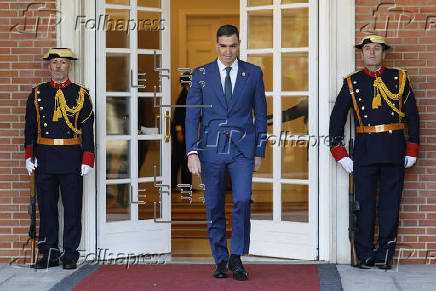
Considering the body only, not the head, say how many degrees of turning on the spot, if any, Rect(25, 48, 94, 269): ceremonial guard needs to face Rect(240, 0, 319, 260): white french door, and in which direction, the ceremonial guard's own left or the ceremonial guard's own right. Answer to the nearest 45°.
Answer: approximately 90° to the ceremonial guard's own left

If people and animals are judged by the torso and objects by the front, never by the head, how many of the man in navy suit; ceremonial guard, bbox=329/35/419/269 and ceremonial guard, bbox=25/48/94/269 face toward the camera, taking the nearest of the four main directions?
3

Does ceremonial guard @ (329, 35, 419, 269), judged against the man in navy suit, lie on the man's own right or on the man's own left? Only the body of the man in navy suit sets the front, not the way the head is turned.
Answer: on the man's own left

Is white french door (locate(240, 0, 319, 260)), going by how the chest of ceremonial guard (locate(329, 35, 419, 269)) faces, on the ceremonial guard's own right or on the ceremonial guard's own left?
on the ceremonial guard's own right

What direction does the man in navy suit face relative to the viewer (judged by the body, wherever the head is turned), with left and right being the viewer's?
facing the viewer

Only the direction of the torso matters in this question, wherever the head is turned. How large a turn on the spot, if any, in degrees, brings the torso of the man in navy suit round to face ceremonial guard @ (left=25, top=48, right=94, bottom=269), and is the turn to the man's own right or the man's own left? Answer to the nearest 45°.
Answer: approximately 90° to the man's own right

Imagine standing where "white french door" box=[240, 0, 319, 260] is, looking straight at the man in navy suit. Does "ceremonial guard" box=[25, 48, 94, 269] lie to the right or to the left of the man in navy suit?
right

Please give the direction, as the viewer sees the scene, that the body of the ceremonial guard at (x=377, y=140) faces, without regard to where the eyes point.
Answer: toward the camera

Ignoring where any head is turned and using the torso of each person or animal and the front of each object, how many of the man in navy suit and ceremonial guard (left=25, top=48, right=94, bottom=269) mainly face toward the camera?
2
